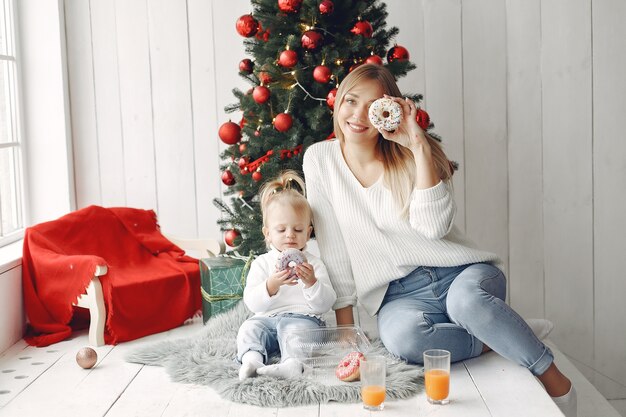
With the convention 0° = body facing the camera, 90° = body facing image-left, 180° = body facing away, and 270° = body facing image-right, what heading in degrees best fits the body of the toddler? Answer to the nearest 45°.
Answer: approximately 0°

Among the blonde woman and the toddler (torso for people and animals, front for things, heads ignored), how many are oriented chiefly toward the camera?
2

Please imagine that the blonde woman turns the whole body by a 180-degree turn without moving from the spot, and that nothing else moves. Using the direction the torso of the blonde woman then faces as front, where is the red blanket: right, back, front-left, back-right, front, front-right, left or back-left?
left

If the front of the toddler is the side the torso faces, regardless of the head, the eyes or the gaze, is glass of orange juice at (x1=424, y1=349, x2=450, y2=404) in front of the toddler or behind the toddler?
in front

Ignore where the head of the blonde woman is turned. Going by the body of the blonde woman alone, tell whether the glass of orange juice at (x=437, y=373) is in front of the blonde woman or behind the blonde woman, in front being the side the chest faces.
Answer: in front

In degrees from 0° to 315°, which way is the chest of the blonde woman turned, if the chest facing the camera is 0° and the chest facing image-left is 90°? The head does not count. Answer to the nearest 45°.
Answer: approximately 0°

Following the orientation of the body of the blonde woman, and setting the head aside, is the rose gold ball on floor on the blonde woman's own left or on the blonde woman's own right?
on the blonde woman's own right
